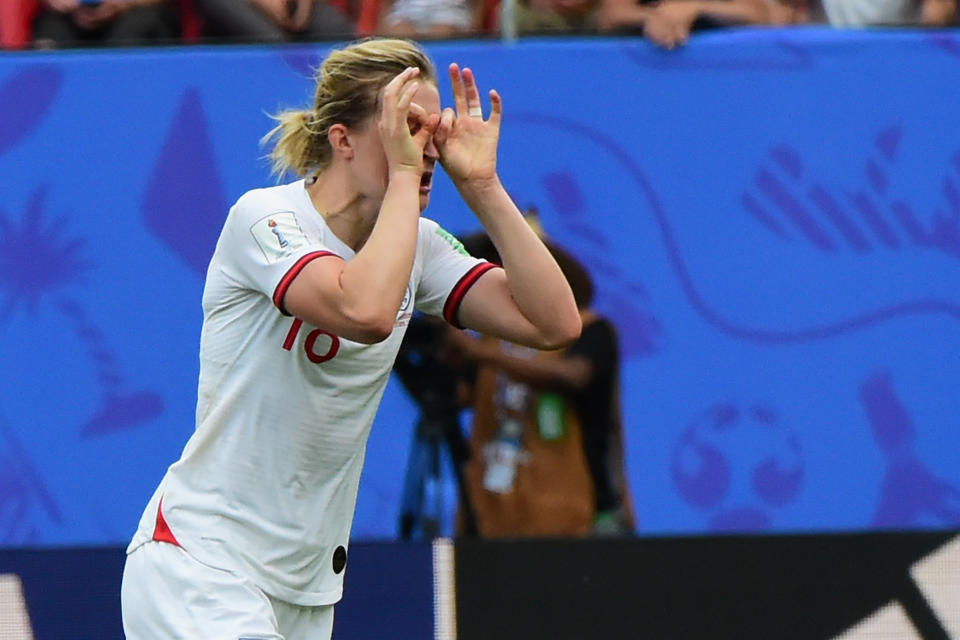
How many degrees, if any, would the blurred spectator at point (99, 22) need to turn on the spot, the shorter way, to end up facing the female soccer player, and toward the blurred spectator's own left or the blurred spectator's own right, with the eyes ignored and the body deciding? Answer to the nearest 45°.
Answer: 0° — they already face them

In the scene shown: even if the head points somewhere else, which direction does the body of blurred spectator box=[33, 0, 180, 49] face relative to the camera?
toward the camera

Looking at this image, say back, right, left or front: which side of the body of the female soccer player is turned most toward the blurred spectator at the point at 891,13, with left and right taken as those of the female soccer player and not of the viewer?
left

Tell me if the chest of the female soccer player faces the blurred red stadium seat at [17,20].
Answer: no

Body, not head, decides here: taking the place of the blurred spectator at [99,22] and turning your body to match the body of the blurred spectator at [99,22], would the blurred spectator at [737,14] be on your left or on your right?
on your left

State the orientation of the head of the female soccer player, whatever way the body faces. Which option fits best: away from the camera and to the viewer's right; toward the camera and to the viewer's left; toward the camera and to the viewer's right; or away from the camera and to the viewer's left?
toward the camera and to the viewer's right

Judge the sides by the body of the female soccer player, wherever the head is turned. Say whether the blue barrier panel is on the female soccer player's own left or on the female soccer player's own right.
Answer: on the female soccer player's own left

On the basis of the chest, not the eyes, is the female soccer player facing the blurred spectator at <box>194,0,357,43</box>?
no

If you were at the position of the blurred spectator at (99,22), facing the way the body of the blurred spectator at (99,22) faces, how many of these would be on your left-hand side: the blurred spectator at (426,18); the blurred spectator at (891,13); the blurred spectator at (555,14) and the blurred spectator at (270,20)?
4

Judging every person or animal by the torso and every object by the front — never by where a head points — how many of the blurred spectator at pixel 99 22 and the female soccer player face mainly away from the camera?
0

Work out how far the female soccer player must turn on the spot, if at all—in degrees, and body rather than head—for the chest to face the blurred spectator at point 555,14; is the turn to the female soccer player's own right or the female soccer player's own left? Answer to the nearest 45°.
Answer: approximately 135° to the female soccer player's own left

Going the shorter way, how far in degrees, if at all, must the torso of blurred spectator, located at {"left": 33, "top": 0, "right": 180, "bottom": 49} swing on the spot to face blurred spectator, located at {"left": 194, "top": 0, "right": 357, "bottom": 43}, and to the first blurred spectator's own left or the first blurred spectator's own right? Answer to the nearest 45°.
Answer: approximately 90° to the first blurred spectator's own left

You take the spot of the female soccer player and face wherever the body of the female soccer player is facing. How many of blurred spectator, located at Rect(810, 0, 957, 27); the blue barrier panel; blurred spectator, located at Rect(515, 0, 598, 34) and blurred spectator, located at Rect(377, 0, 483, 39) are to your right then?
0

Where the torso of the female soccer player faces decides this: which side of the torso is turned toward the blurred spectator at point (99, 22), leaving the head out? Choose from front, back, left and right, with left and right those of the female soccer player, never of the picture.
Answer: back

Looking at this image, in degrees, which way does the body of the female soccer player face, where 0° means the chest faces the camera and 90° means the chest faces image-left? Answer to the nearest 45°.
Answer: approximately 315°

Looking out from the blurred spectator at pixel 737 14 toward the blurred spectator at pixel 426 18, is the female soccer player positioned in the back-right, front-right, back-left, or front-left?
front-left

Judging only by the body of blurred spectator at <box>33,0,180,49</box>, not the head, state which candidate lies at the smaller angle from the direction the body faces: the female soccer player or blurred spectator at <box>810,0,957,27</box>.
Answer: the female soccer player

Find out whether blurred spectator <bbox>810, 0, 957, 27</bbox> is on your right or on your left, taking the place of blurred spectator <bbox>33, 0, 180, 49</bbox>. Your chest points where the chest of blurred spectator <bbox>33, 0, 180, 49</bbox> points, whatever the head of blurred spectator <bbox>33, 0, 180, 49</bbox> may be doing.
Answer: on your left
